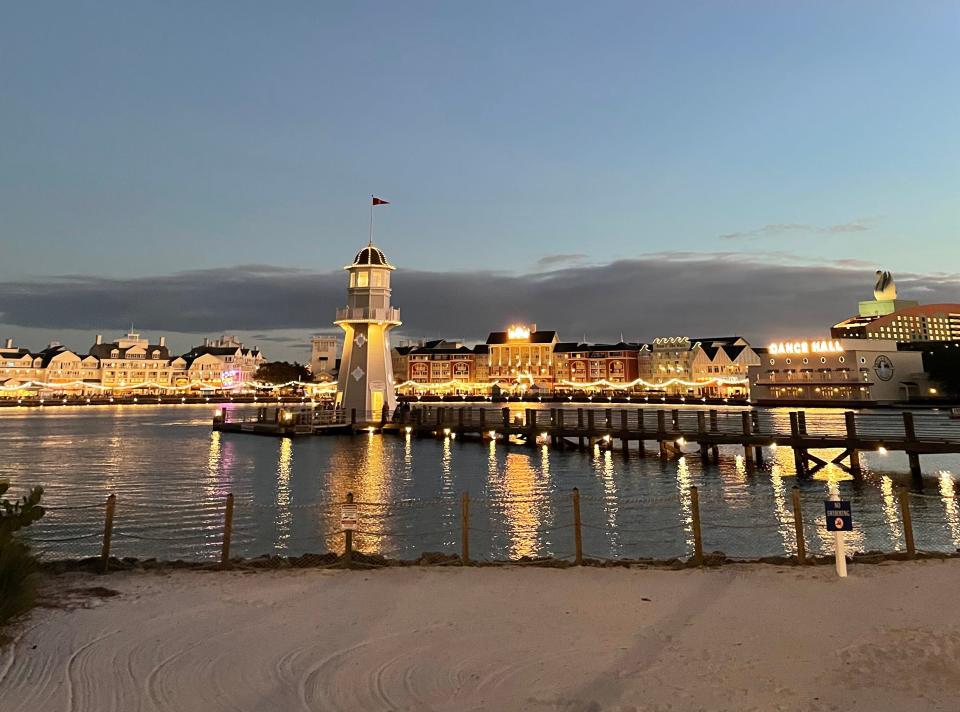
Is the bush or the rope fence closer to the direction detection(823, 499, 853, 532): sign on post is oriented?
the bush

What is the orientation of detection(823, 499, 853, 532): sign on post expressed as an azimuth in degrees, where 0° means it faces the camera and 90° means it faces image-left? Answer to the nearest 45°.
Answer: approximately 0°

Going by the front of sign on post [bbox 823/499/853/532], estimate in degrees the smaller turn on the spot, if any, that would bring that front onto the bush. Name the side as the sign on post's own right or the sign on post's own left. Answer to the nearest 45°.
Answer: approximately 45° to the sign on post's own right
